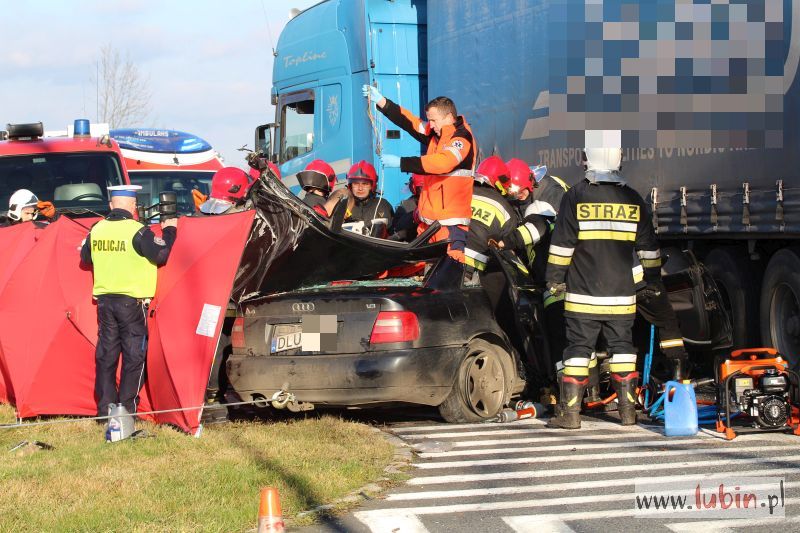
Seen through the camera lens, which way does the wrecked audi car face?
facing away from the viewer and to the right of the viewer

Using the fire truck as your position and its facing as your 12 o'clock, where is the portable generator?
The portable generator is roughly at 11 o'clock from the fire truck.

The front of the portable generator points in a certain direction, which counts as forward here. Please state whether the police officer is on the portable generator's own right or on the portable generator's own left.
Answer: on the portable generator's own right

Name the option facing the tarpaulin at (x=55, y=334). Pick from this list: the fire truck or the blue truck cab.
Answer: the fire truck

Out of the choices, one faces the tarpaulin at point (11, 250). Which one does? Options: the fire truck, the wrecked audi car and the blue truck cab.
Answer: the fire truck

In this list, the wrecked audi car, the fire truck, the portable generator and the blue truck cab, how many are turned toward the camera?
2

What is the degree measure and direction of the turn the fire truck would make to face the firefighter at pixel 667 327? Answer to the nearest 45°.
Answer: approximately 45° to its left

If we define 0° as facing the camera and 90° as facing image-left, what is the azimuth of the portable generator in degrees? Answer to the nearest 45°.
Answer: approximately 0°

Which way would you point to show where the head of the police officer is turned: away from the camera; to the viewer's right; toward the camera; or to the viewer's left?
away from the camera

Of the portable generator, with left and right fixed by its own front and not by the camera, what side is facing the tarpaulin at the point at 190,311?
right

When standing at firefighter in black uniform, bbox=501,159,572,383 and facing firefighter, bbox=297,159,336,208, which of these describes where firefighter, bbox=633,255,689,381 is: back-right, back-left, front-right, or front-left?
back-right

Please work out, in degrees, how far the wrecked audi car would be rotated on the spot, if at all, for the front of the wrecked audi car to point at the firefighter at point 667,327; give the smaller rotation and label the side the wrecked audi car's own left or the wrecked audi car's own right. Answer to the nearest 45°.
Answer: approximately 45° to the wrecked audi car's own right
